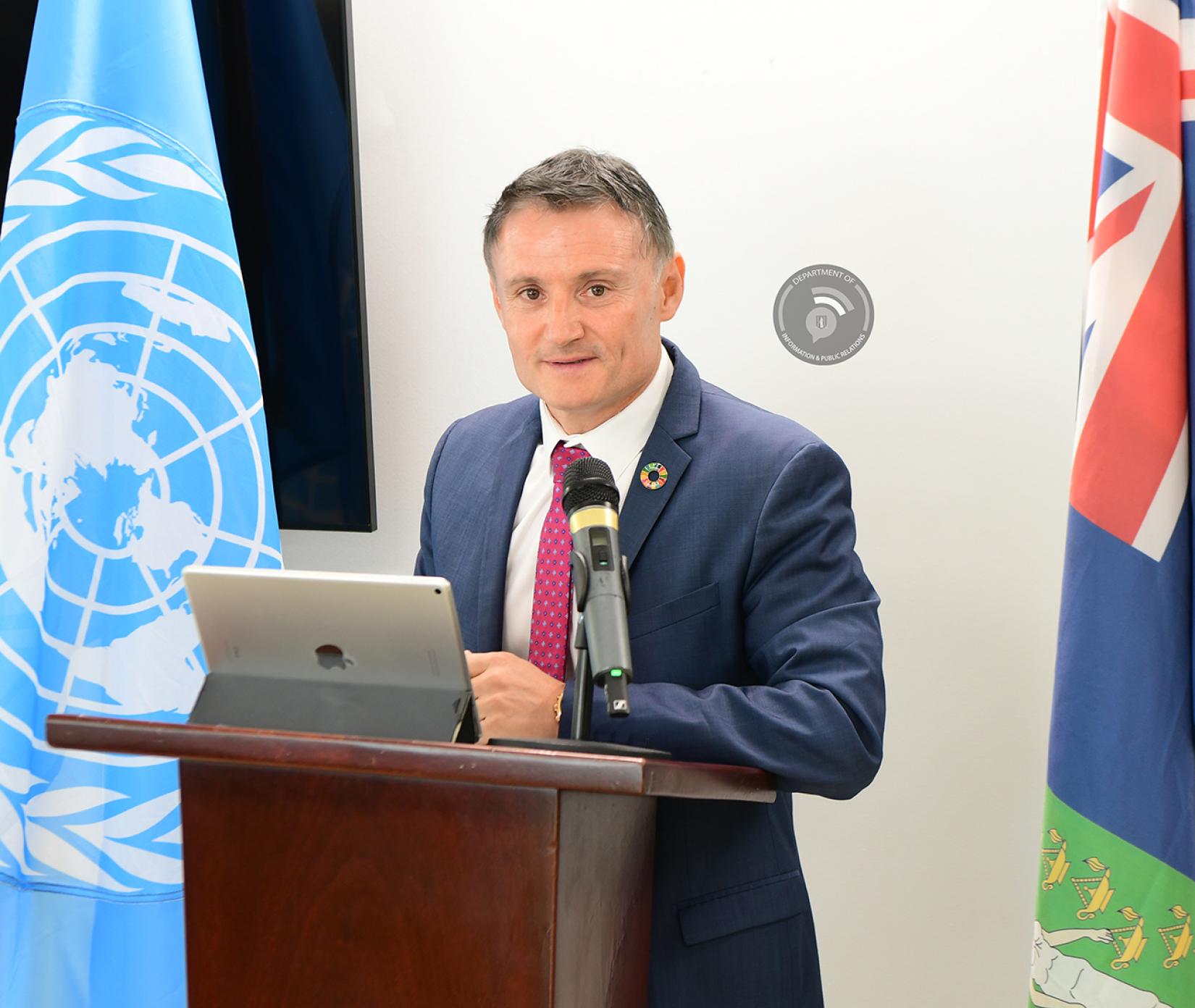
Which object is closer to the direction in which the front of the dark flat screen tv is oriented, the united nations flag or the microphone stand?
the united nations flag

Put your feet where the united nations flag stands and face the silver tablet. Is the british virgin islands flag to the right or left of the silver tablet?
left

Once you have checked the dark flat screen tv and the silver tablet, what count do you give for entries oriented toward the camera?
1

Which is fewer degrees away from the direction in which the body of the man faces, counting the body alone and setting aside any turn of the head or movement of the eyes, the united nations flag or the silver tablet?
the silver tablet

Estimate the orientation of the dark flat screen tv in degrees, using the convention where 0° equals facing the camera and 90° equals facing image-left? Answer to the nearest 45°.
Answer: approximately 0°

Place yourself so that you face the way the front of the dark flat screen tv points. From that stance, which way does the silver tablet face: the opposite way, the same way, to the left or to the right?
the opposite way

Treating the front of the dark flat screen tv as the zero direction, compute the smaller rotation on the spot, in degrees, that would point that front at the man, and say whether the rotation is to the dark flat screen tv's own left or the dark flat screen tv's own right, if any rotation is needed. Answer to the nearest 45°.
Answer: approximately 45° to the dark flat screen tv's own left

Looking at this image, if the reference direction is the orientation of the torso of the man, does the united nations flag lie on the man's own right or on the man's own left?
on the man's own right

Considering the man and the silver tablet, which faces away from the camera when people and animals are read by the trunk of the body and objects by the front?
the silver tablet

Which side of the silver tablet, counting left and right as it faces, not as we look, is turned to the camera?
back
